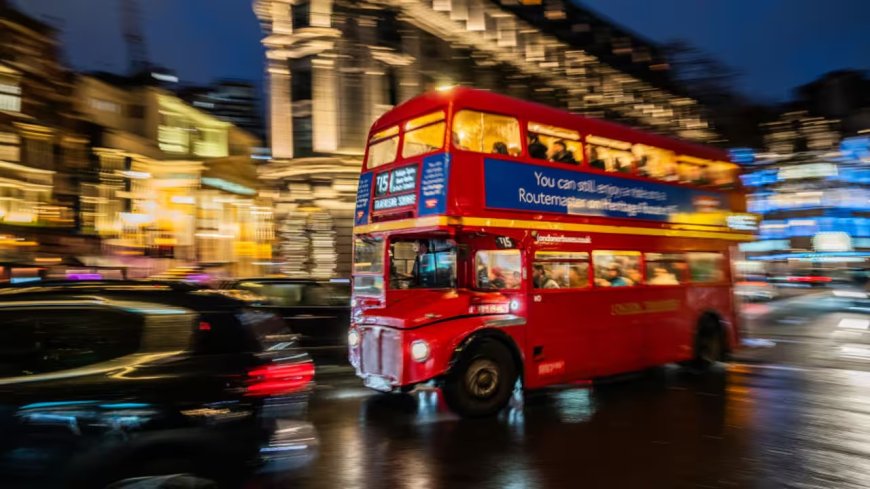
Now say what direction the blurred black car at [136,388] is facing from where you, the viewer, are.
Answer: facing to the left of the viewer

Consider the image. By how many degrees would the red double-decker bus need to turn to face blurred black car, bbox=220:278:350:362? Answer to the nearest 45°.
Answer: approximately 90° to its right

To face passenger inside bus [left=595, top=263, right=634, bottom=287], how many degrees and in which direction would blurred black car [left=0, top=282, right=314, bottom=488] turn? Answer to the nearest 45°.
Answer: approximately 135° to its right

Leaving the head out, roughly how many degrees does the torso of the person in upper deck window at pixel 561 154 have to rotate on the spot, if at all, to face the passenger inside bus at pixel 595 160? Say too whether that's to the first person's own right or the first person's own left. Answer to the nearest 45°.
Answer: approximately 180°

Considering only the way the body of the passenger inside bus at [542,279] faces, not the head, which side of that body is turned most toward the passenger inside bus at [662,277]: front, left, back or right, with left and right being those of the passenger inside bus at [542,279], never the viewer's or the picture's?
back

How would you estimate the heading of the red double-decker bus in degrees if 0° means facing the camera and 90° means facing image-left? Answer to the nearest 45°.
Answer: approximately 45°

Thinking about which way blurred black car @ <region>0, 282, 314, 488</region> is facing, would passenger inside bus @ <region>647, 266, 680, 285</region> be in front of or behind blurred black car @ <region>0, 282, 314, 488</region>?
behind

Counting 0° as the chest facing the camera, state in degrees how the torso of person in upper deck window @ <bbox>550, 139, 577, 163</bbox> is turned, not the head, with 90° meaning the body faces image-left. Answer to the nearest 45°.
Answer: approximately 45°

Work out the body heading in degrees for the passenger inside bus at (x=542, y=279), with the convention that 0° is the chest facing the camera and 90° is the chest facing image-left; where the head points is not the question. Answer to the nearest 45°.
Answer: approximately 45°
